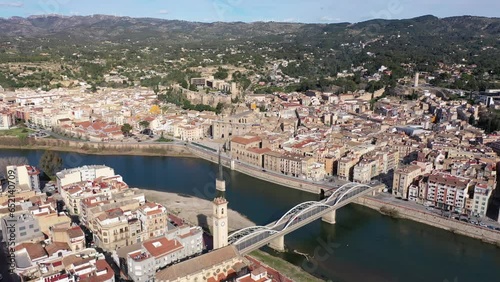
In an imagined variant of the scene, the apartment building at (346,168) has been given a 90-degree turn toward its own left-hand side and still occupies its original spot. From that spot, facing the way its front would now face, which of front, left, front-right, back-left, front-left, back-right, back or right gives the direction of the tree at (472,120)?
left

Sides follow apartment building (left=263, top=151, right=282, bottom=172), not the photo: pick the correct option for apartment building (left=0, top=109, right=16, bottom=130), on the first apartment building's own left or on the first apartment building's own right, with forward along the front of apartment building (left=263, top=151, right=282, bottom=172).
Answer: on the first apartment building's own right

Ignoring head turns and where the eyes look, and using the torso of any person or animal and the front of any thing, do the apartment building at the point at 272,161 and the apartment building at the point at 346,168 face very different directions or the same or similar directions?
same or similar directions

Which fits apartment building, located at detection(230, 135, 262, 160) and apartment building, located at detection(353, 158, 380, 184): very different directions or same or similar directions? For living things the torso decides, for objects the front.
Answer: same or similar directions

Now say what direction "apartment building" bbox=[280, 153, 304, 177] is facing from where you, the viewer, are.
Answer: facing the viewer and to the left of the viewer

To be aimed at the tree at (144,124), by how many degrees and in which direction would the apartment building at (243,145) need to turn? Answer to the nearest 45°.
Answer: approximately 90° to its right

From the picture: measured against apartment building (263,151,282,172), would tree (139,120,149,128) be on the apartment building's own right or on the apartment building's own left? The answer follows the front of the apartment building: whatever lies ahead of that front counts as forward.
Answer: on the apartment building's own right

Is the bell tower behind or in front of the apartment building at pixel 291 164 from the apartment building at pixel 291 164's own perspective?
in front

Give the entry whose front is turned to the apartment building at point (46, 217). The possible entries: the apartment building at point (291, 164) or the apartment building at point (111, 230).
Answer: the apartment building at point (291, 164)

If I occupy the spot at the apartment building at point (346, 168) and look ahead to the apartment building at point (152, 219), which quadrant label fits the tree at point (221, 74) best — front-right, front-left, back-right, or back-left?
back-right

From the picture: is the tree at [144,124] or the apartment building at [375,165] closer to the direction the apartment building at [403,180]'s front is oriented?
the tree

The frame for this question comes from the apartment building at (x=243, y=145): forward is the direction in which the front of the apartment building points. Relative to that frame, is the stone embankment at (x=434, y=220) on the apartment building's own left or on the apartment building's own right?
on the apartment building's own left

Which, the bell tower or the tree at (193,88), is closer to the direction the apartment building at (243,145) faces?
the bell tower

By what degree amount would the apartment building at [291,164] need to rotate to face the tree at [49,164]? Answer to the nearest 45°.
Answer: approximately 45° to its right

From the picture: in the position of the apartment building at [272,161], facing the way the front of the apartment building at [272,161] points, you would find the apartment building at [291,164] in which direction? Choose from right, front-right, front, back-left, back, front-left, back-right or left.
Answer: left

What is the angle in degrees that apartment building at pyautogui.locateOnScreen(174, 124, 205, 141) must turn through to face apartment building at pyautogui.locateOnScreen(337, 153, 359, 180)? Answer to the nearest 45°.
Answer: approximately 45° to its left
